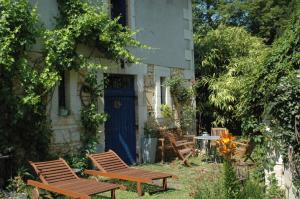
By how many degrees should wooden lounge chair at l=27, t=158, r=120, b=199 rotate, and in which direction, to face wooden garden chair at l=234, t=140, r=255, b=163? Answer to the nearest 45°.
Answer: approximately 90° to its left

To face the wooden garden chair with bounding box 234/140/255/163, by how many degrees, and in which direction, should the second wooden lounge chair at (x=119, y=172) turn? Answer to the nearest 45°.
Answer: approximately 90° to its left

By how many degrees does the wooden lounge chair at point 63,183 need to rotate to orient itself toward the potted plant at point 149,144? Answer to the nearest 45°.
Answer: approximately 90° to its left

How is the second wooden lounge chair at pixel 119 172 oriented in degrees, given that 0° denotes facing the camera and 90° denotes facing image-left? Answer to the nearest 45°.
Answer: approximately 315°

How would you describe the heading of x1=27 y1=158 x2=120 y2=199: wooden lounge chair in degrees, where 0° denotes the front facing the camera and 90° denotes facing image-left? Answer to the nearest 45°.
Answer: approximately 315°

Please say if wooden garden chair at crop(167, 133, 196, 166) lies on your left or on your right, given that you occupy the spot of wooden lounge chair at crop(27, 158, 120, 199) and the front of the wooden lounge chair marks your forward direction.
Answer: on your left

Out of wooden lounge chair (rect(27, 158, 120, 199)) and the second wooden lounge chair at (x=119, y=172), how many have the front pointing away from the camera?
0
